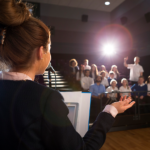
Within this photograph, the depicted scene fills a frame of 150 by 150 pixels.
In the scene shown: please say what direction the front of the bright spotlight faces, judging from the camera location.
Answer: facing the viewer

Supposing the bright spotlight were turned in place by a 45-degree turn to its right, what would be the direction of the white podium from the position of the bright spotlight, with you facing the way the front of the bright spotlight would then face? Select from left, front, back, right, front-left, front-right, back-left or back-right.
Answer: front-left

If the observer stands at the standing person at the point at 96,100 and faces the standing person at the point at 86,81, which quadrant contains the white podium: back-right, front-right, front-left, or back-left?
back-left

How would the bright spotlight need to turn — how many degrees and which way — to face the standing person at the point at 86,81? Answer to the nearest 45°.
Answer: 0° — it already faces them

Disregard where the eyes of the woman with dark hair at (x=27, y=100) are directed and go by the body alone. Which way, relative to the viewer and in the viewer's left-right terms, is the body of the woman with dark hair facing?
facing away from the viewer and to the right of the viewer

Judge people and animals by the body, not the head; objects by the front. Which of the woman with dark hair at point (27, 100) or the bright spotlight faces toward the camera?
the bright spotlight

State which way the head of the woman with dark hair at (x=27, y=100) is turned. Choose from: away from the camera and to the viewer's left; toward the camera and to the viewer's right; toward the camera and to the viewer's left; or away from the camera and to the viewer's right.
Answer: away from the camera and to the viewer's right
